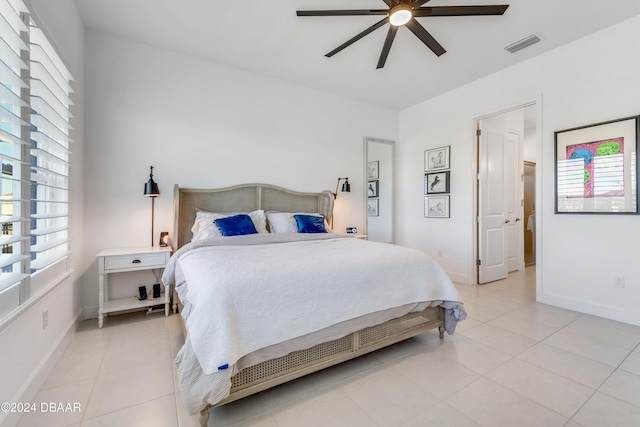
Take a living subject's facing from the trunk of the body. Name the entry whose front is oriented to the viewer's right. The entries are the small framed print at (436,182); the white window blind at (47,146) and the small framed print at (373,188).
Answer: the white window blind

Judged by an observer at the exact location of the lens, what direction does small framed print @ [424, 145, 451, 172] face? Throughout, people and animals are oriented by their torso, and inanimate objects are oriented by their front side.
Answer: facing the viewer and to the left of the viewer

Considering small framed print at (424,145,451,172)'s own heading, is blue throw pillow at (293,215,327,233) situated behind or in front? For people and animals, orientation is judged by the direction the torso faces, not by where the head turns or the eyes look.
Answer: in front

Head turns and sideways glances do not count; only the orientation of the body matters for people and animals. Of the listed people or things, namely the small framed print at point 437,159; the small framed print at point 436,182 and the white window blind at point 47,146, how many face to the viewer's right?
1

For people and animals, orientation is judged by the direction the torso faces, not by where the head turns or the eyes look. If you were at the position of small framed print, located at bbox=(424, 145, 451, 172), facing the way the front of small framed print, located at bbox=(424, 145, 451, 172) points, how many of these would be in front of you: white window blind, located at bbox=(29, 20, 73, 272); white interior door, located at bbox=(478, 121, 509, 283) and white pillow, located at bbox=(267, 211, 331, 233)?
2

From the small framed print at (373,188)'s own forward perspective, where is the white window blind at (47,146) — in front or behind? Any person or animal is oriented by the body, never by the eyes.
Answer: in front

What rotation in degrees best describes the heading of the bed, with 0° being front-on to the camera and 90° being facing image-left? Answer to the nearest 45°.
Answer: approximately 315°

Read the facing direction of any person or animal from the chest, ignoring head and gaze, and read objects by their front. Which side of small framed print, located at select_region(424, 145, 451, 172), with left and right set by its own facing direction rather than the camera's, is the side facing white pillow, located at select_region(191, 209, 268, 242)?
front

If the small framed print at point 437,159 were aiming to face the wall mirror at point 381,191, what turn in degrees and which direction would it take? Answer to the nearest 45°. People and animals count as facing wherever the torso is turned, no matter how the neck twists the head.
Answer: approximately 45° to its right

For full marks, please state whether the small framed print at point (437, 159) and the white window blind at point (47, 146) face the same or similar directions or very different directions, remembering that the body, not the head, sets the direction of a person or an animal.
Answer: very different directions

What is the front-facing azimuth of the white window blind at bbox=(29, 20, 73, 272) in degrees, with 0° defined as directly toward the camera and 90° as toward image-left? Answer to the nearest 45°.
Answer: approximately 270°

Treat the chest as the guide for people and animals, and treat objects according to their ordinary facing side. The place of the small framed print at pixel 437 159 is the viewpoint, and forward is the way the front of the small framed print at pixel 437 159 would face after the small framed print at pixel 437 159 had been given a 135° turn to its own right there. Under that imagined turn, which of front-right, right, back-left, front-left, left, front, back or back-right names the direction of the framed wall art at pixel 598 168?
back-right

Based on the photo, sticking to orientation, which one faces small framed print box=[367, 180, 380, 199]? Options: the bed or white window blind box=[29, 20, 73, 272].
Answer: the white window blind
